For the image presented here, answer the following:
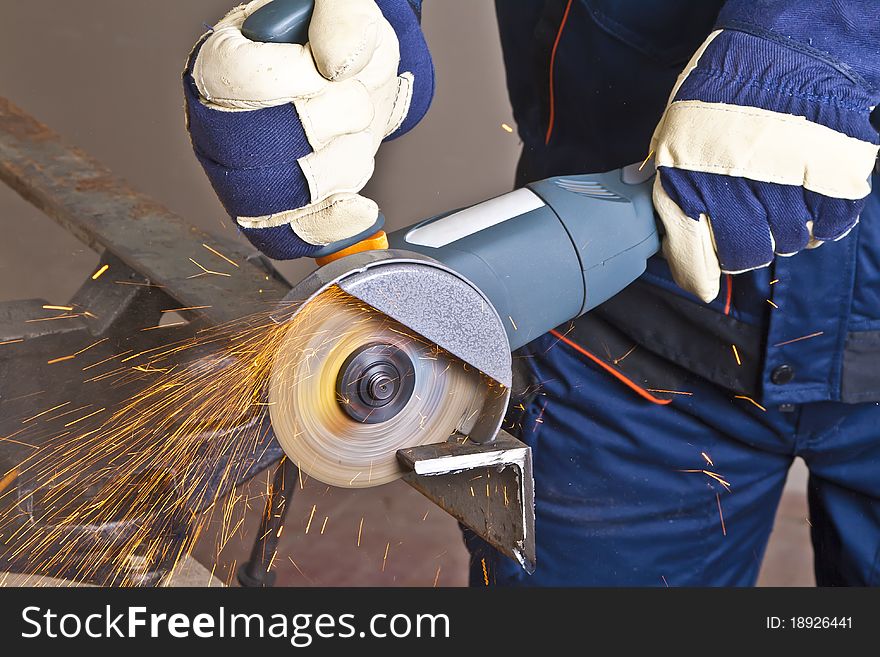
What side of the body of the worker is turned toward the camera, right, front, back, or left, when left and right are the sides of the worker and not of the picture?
front
